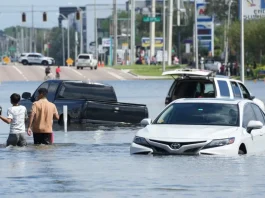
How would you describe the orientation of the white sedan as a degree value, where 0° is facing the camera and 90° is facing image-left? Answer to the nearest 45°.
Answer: approximately 45°

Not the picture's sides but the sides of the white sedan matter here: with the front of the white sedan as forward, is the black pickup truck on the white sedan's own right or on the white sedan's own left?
on the white sedan's own right

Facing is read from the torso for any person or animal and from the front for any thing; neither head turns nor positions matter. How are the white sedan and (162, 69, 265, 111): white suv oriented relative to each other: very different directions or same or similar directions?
very different directions

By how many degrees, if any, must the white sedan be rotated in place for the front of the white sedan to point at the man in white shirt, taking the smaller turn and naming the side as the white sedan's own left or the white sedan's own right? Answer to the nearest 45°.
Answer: approximately 90° to the white sedan's own right

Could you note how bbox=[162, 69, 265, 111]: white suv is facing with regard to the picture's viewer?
facing away from the viewer and to the right of the viewer

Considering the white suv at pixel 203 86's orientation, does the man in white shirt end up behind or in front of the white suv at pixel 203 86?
behind

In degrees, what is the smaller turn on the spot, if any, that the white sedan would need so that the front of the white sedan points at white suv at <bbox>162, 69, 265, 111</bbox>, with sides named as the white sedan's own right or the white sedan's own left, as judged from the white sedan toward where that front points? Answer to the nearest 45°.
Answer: approximately 135° to the white sedan's own right

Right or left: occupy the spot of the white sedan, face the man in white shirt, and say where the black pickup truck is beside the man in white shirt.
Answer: right
